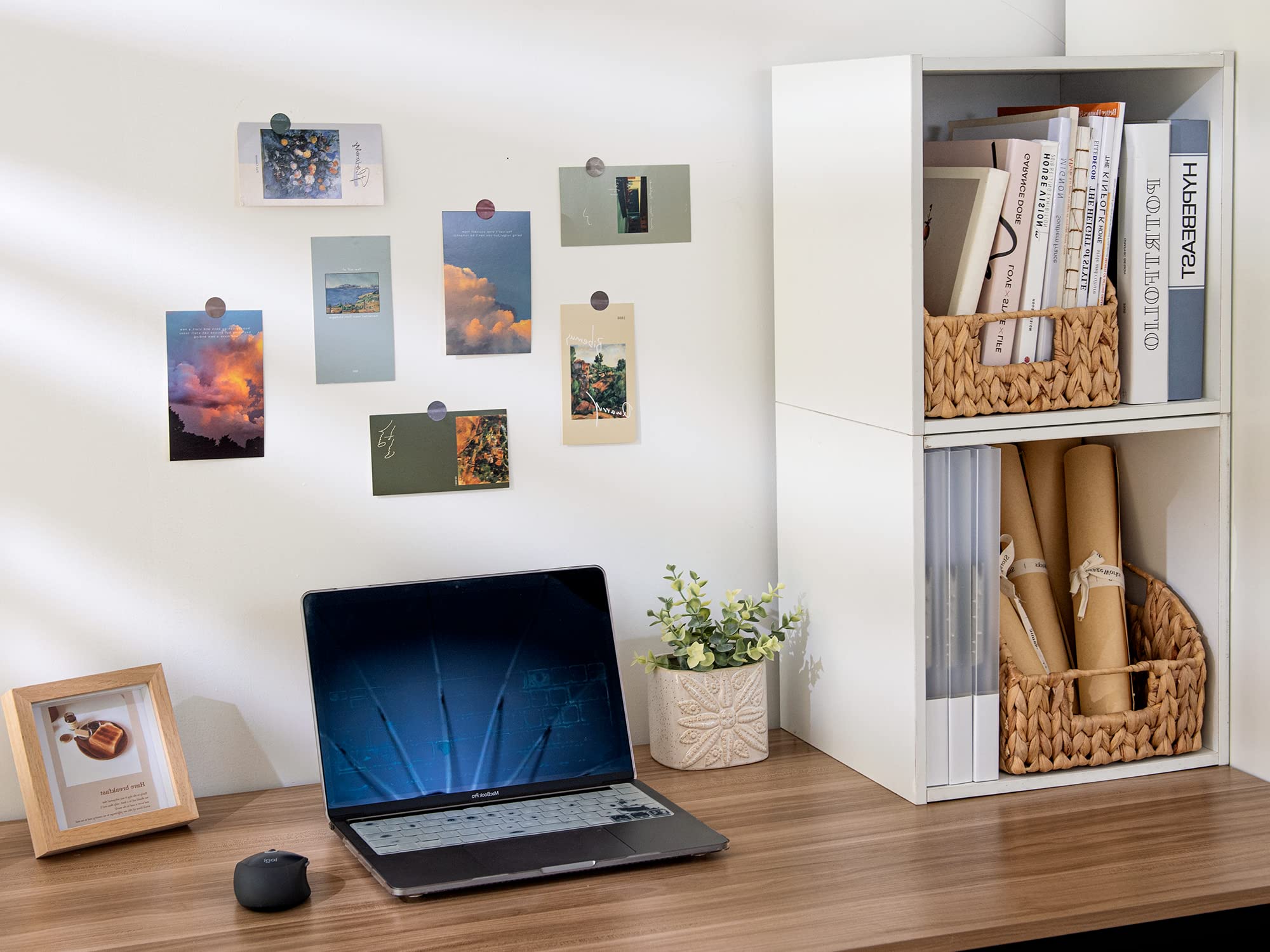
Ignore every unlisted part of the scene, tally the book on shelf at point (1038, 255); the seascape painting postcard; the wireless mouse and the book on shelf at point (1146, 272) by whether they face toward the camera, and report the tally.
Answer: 3

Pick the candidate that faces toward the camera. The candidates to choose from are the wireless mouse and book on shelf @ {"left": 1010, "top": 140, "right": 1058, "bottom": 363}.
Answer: the book on shelf

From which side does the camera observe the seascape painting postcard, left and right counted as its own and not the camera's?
front

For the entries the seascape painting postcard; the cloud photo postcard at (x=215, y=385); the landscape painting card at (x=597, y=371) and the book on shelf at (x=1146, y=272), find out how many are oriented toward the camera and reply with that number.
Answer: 4

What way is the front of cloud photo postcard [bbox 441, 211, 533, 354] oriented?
toward the camera

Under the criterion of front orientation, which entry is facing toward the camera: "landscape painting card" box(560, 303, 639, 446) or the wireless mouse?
the landscape painting card

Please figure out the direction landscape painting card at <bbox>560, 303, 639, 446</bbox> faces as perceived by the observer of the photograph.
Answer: facing the viewer

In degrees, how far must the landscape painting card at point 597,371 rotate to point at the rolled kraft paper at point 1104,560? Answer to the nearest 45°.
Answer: approximately 90° to its left

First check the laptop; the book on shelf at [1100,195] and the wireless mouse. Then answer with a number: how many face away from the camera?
1

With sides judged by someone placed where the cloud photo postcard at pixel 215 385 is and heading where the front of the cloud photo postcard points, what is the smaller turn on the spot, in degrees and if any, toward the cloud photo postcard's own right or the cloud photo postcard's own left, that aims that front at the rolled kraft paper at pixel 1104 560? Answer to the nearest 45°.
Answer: approximately 90° to the cloud photo postcard's own left

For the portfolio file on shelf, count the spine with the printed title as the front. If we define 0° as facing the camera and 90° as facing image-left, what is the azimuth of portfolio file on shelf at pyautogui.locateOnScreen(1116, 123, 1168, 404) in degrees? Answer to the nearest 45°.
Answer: approximately 0°

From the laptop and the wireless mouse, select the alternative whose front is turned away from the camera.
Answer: the wireless mouse
